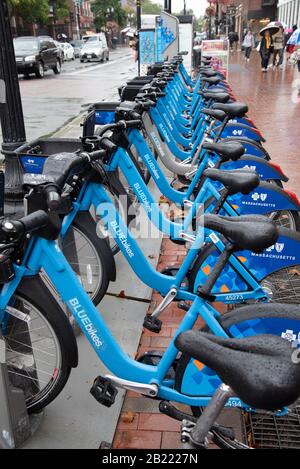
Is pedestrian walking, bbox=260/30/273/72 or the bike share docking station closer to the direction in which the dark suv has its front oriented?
the bike share docking station

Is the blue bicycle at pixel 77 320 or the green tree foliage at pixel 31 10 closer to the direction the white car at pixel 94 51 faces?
the blue bicycle

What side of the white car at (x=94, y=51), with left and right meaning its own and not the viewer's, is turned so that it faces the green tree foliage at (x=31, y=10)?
right

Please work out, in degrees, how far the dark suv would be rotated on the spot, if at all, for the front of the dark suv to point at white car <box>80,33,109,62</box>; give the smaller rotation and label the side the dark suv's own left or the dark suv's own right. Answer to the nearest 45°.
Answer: approximately 135° to the dark suv's own right

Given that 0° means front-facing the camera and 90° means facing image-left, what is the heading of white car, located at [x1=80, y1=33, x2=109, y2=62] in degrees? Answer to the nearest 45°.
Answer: approximately 45°

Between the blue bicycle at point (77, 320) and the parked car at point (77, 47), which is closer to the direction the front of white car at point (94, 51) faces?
the blue bicycle

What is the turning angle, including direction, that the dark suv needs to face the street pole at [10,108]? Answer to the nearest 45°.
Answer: approximately 45° to its left

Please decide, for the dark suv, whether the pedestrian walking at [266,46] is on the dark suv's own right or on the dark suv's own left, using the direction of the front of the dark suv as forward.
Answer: on the dark suv's own left

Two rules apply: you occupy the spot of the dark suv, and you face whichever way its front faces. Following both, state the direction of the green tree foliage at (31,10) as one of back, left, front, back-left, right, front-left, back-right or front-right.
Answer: back-right

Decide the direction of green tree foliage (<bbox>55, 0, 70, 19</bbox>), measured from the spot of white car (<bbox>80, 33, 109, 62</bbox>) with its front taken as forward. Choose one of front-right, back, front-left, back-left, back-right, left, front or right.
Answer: back-right

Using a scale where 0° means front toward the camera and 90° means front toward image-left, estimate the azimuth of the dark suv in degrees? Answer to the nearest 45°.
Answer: approximately 45°

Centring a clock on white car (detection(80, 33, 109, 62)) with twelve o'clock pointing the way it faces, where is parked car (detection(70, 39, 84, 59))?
parked car (detection(70, 39, 84, 59)) is roughly at 4 o'clock from white car (detection(80, 33, 109, 62)).
